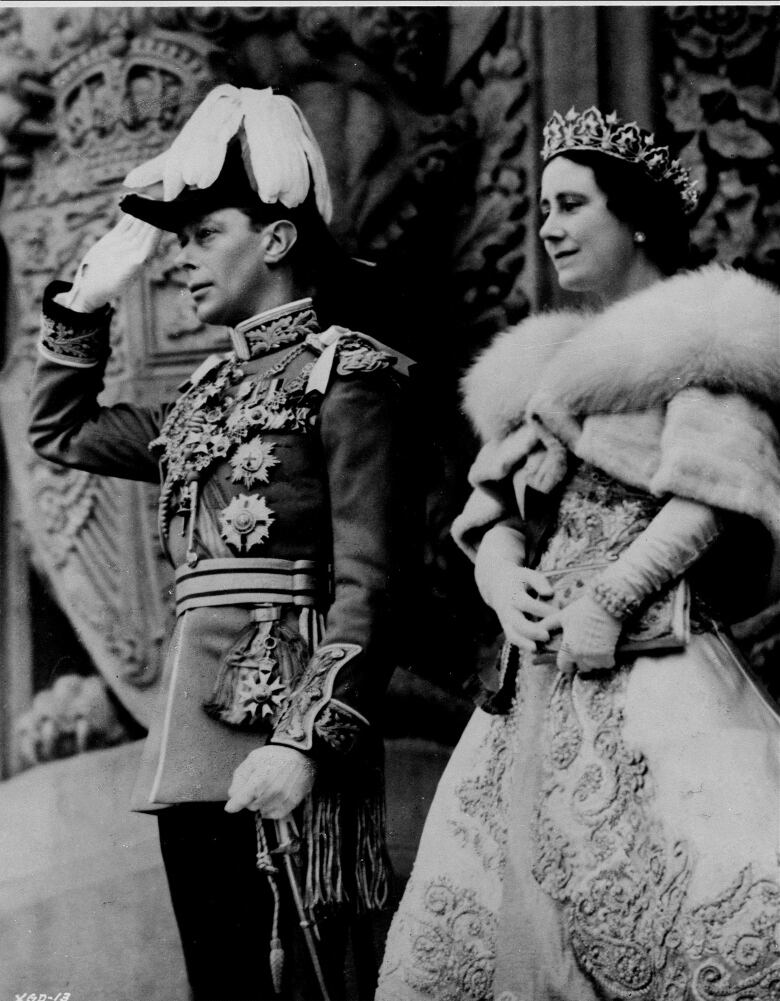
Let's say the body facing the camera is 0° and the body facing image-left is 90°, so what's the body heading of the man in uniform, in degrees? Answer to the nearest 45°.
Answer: approximately 45°

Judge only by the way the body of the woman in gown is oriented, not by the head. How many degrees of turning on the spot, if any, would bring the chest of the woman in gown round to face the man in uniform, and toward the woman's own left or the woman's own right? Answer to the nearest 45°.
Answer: approximately 45° to the woman's own right

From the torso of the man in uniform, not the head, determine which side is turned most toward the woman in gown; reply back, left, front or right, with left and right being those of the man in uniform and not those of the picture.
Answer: left

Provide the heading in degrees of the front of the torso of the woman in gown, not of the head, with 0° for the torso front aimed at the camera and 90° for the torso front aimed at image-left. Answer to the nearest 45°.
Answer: approximately 45°
